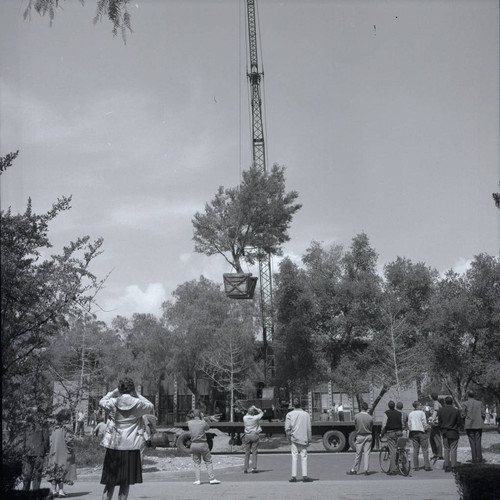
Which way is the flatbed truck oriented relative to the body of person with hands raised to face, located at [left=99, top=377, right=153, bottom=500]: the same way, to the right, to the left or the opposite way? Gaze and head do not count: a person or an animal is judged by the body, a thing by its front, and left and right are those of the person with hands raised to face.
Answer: to the left

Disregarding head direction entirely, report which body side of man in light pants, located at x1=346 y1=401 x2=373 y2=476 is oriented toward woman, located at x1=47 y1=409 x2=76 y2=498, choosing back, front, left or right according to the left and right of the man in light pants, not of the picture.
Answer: left

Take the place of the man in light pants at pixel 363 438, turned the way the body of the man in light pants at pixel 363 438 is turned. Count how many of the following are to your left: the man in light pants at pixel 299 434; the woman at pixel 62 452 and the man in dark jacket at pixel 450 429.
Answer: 2

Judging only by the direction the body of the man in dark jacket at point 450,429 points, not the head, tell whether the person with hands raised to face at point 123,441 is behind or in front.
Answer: behind

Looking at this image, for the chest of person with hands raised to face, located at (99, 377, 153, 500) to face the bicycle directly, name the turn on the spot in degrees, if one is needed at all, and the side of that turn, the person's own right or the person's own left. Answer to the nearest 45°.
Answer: approximately 45° to the person's own right

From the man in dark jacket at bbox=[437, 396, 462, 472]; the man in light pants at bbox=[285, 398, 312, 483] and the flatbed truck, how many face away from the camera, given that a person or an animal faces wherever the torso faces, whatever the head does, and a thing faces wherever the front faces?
2

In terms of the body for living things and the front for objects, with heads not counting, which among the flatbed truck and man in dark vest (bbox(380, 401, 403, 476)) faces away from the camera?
the man in dark vest

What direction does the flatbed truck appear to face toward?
to the viewer's left

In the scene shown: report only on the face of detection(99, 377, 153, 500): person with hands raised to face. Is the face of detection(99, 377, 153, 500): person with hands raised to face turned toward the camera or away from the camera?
away from the camera

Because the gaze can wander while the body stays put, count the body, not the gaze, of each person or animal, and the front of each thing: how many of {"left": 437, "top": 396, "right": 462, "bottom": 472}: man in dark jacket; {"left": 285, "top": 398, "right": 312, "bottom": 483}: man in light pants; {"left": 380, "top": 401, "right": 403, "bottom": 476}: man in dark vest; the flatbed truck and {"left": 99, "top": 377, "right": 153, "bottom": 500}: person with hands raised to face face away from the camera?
4

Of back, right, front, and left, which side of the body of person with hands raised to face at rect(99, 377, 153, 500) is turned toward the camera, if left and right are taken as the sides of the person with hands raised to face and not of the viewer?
back

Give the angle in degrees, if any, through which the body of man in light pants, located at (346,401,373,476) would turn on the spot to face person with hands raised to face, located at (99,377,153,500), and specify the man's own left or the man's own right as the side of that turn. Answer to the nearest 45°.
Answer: approximately 135° to the man's own left

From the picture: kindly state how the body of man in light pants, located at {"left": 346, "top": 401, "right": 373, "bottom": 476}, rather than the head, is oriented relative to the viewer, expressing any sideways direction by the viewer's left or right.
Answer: facing away from the viewer and to the left of the viewer

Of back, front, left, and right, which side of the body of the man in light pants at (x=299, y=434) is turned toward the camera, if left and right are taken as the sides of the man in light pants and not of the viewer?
back

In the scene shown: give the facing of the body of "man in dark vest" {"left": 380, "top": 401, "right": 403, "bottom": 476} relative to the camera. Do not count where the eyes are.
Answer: away from the camera
